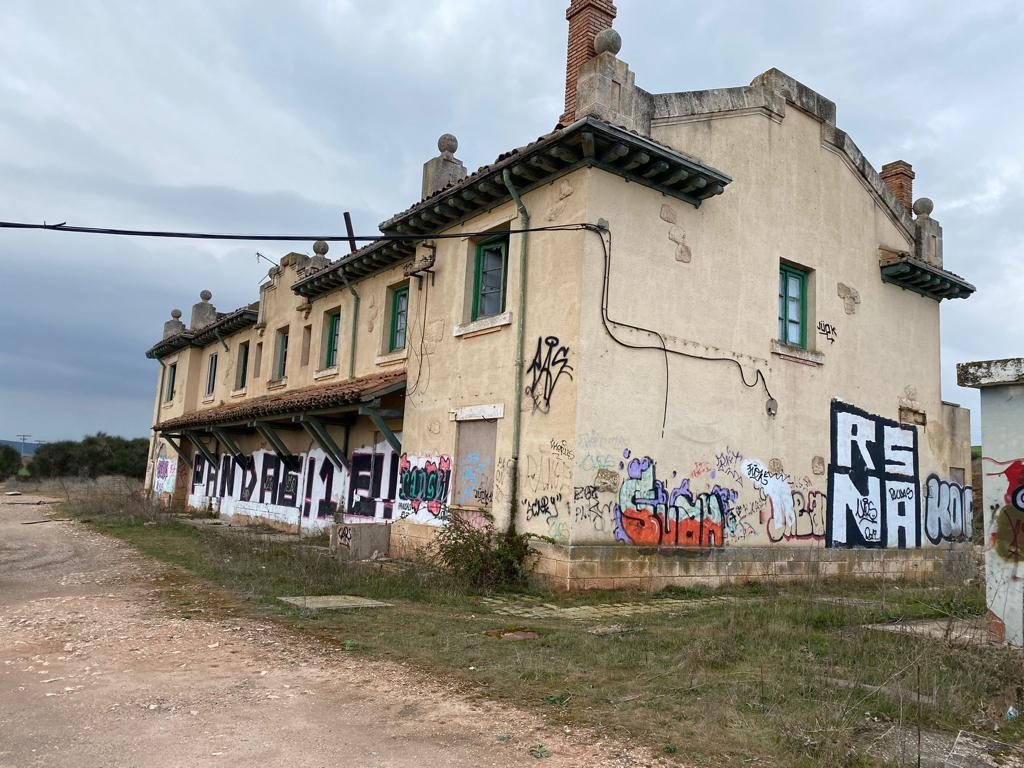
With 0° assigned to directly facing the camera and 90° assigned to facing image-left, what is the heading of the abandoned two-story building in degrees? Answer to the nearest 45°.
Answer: approximately 45°

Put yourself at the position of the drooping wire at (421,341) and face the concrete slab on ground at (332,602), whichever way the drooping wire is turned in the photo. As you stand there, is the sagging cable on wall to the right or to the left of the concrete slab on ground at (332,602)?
left
